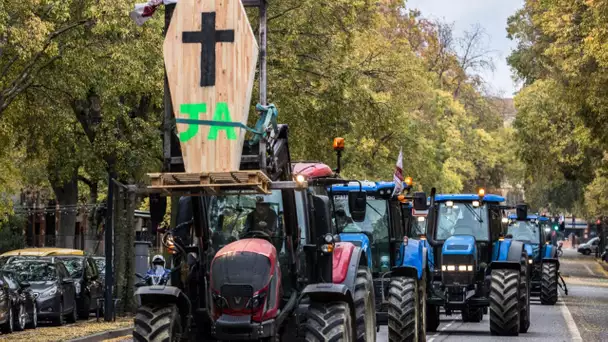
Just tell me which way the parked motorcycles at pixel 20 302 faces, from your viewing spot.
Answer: facing the viewer and to the right of the viewer

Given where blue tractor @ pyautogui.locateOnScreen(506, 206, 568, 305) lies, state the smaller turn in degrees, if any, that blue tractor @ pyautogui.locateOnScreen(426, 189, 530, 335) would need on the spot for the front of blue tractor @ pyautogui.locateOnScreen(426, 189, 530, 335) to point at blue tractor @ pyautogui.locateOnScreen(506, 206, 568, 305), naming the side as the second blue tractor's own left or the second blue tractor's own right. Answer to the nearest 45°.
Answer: approximately 180°

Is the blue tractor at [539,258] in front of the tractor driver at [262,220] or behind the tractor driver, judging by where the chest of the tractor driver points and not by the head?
behind

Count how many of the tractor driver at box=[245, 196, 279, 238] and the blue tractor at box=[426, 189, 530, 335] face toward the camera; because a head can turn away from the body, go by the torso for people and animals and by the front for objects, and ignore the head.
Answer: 2

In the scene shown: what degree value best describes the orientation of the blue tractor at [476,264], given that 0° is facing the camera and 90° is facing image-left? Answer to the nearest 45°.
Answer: approximately 0°
